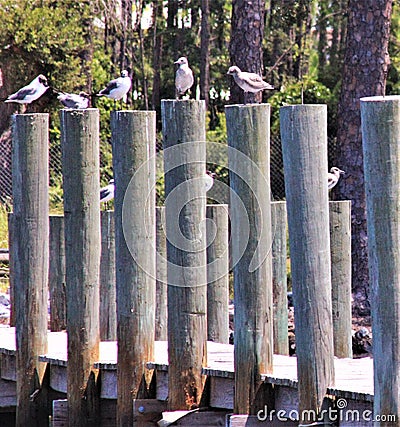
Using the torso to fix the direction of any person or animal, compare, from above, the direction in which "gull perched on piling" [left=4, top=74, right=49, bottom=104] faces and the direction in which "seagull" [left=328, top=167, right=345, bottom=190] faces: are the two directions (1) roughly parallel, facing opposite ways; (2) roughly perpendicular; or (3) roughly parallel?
roughly parallel

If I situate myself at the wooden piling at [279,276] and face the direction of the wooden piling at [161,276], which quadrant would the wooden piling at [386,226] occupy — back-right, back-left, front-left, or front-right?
back-left

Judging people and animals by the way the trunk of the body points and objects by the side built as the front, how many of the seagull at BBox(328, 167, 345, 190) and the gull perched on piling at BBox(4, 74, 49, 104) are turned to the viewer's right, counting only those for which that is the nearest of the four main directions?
2

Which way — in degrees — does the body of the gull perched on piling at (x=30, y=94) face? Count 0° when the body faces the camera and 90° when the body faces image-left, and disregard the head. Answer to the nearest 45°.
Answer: approximately 270°

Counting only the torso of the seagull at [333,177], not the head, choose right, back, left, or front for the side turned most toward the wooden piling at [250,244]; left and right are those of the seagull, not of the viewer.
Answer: right

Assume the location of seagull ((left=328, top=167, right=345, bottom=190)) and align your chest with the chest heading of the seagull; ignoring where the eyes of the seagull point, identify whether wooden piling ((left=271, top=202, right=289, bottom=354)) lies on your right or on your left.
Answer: on your right

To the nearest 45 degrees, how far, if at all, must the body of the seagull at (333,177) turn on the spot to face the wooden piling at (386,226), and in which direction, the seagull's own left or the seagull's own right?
approximately 90° to the seagull's own right

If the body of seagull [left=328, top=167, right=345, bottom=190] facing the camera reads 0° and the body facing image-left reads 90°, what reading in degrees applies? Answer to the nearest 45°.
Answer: approximately 270°

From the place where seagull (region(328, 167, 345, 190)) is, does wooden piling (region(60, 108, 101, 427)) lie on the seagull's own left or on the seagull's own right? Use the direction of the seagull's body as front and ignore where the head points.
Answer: on the seagull's own right

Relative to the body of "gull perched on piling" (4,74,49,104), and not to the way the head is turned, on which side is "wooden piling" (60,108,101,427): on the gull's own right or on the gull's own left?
on the gull's own right

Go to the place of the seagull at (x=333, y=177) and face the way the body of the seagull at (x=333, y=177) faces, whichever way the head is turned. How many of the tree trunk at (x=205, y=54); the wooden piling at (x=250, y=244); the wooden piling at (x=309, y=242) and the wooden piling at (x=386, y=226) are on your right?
3
